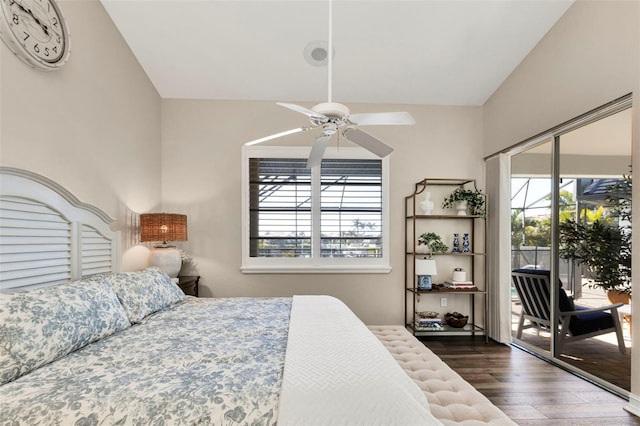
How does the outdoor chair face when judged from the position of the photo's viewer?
facing away from the viewer and to the right of the viewer

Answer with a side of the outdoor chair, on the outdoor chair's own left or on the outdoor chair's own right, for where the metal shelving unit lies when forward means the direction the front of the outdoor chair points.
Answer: on the outdoor chair's own left

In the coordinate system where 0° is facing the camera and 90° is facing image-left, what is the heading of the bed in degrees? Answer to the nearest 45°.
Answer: approximately 270°

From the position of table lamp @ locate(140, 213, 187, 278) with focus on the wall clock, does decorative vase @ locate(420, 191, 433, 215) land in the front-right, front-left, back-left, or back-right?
back-left
